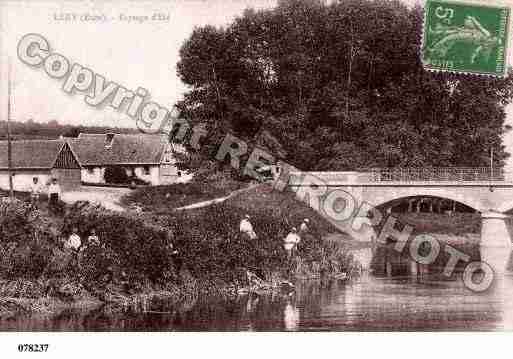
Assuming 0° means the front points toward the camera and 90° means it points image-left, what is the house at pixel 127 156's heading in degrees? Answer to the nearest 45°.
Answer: approximately 0°

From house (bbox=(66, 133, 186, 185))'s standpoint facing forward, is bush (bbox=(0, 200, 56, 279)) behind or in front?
in front

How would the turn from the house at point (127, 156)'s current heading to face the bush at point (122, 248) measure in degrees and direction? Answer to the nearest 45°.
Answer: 0° — it already faces it

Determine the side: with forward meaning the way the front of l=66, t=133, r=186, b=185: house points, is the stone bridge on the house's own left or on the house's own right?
on the house's own left

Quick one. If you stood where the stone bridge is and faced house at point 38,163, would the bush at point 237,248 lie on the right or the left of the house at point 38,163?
left

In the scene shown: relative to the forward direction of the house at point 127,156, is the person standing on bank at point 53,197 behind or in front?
in front

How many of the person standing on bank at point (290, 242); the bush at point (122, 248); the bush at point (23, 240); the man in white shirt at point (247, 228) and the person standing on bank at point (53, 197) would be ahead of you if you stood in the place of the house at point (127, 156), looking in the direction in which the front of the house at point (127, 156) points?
5

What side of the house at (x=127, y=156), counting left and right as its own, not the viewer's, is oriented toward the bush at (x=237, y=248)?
front
